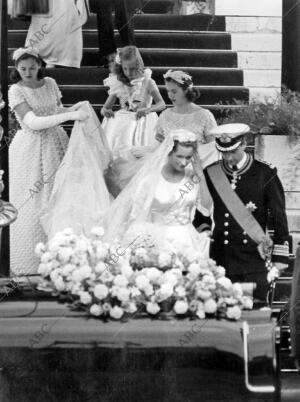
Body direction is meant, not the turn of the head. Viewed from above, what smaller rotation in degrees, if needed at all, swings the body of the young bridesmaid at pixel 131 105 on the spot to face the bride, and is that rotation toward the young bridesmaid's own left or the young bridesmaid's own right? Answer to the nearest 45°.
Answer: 0° — they already face them

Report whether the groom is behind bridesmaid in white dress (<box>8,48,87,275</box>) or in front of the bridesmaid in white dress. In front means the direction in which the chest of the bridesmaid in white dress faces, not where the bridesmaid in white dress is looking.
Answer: in front

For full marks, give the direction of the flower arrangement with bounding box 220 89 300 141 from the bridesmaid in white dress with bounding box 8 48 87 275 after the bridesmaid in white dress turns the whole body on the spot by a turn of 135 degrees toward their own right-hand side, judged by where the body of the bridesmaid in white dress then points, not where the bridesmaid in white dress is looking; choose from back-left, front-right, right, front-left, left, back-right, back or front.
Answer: back

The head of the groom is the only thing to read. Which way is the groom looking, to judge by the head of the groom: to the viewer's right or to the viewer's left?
to the viewer's left

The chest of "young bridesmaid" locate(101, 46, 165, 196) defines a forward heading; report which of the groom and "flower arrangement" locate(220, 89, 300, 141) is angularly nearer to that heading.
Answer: the groom

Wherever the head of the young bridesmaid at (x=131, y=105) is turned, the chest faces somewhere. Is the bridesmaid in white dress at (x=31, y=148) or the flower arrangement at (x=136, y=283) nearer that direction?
the flower arrangement

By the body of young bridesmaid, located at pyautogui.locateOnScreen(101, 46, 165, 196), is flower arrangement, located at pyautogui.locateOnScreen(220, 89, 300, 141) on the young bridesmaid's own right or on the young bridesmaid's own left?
on the young bridesmaid's own left

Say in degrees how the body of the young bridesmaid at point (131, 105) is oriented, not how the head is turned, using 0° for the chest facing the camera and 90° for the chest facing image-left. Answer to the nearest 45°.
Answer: approximately 0°

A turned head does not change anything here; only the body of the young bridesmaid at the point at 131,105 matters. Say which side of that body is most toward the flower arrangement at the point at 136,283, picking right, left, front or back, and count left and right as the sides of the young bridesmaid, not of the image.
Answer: front

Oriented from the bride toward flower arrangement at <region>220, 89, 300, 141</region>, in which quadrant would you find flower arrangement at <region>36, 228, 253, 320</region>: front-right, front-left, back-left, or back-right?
back-right

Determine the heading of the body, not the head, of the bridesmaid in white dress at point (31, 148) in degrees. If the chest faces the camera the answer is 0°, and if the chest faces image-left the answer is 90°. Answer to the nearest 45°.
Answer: approximately 315°

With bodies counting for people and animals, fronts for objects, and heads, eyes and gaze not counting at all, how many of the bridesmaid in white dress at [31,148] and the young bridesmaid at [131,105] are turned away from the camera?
0
